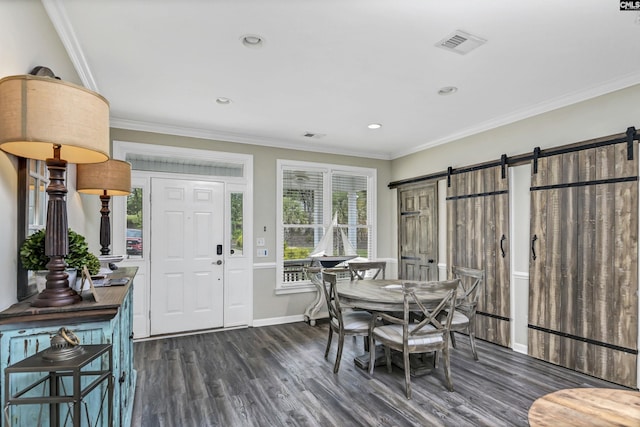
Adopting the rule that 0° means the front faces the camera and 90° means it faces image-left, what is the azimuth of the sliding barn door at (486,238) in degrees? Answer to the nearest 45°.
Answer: approximately 45°

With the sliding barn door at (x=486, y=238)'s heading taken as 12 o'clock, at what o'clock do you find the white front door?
The white front door is roughly at 1 o'clock from the sliding barn door.

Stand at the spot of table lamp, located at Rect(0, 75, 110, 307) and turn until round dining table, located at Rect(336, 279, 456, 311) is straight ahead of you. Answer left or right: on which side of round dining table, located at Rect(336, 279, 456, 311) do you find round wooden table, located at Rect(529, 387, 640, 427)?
right

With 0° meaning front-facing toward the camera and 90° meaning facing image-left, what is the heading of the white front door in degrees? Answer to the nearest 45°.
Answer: approximately 0°

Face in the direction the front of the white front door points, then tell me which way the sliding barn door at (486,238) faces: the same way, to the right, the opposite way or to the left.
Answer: to the right

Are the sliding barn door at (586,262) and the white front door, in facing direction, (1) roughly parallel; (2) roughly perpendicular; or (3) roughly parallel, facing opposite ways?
roughly perpendicular
